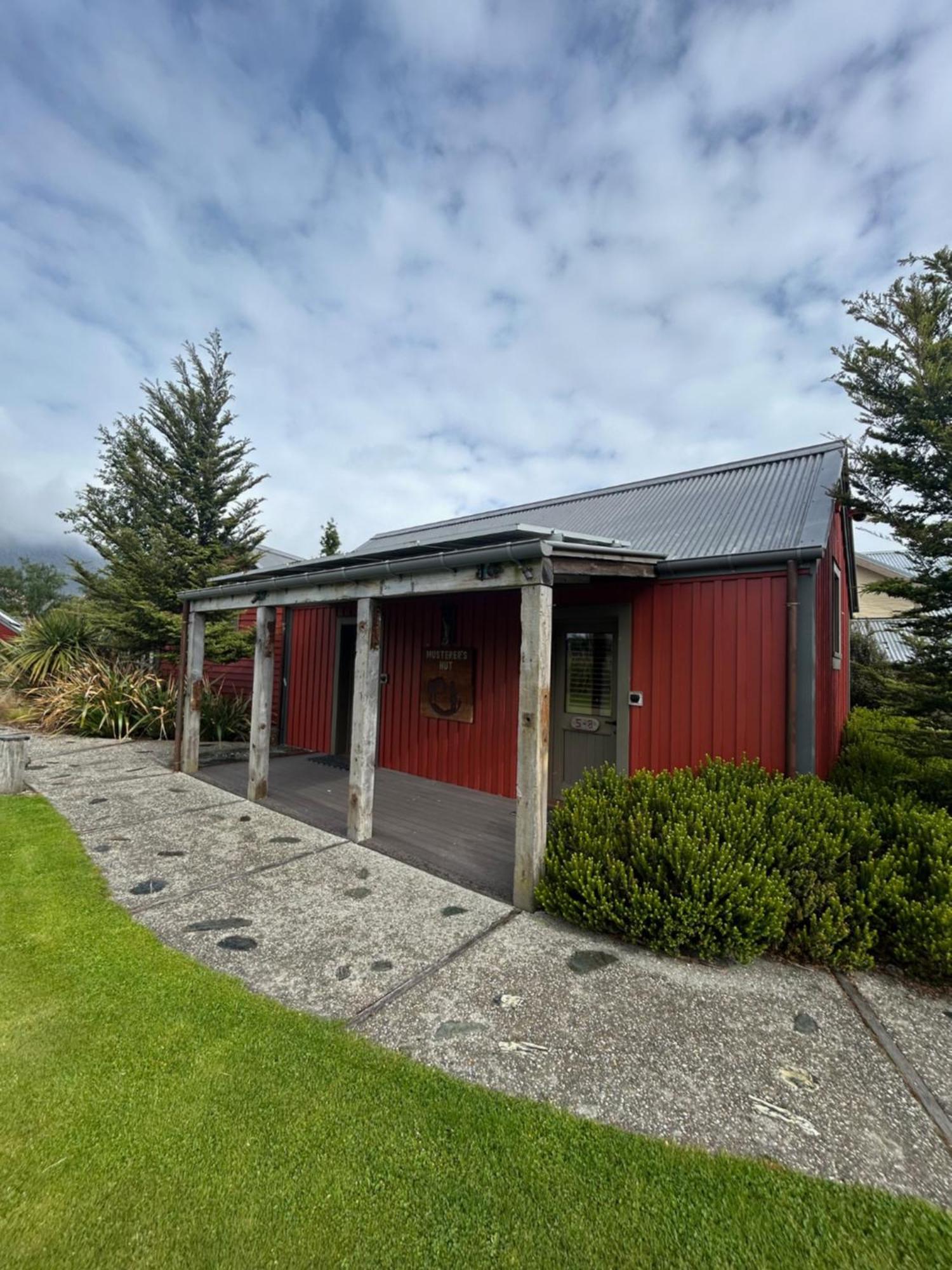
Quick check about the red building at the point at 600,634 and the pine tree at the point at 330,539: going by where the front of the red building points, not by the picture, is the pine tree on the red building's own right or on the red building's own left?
on the red building's own right

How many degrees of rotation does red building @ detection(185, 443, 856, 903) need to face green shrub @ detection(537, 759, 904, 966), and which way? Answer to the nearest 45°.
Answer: approximately 45° to its left

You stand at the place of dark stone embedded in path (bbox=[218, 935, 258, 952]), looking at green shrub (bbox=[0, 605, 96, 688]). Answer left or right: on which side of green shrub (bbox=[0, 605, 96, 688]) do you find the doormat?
right

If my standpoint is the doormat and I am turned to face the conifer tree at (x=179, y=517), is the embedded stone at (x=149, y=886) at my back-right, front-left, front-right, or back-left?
back-left

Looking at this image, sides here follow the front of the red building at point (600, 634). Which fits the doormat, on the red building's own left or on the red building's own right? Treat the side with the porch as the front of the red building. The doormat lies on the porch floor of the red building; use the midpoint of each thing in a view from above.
on the red building's own right

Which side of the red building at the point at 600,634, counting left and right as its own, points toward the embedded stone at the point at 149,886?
front

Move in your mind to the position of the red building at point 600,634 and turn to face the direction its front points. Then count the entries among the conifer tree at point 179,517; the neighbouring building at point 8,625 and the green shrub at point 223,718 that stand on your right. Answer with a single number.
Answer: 3

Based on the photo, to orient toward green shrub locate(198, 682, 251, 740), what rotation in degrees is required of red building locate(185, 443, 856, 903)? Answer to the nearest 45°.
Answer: approximately 90° to its right

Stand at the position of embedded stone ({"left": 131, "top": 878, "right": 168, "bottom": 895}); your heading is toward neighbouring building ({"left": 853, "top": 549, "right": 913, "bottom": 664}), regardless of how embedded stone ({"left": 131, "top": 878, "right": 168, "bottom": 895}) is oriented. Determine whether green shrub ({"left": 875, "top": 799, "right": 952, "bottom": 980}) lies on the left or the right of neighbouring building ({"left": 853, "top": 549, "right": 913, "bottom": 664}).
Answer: right

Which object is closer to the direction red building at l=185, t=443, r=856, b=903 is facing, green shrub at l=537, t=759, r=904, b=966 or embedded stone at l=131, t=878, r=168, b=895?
the embedded stone

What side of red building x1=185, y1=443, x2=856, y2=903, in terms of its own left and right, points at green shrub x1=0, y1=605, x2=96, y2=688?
right

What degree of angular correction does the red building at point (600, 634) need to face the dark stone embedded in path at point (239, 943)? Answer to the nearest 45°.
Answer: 0° — it already faces it

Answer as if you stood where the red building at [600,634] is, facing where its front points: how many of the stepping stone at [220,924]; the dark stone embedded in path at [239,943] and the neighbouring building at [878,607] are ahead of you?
2

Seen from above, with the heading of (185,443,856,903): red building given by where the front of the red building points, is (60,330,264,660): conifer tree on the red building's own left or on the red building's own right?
on the red building's own right
